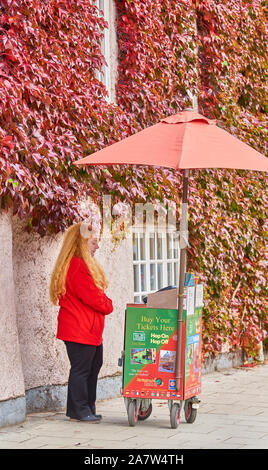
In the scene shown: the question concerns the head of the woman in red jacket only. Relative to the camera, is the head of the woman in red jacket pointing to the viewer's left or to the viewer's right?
to the viewer's right

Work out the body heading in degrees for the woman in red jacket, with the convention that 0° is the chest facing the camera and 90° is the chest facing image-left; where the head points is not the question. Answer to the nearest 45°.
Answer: approximately 270°

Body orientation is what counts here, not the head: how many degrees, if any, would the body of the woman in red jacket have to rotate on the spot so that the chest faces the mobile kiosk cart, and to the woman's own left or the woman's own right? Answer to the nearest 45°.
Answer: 0° — they already face it
